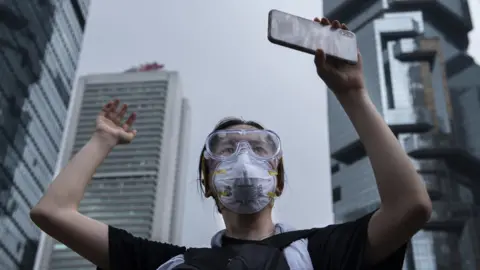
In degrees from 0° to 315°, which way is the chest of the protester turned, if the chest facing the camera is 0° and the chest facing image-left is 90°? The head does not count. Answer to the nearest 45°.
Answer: approximately 0°
